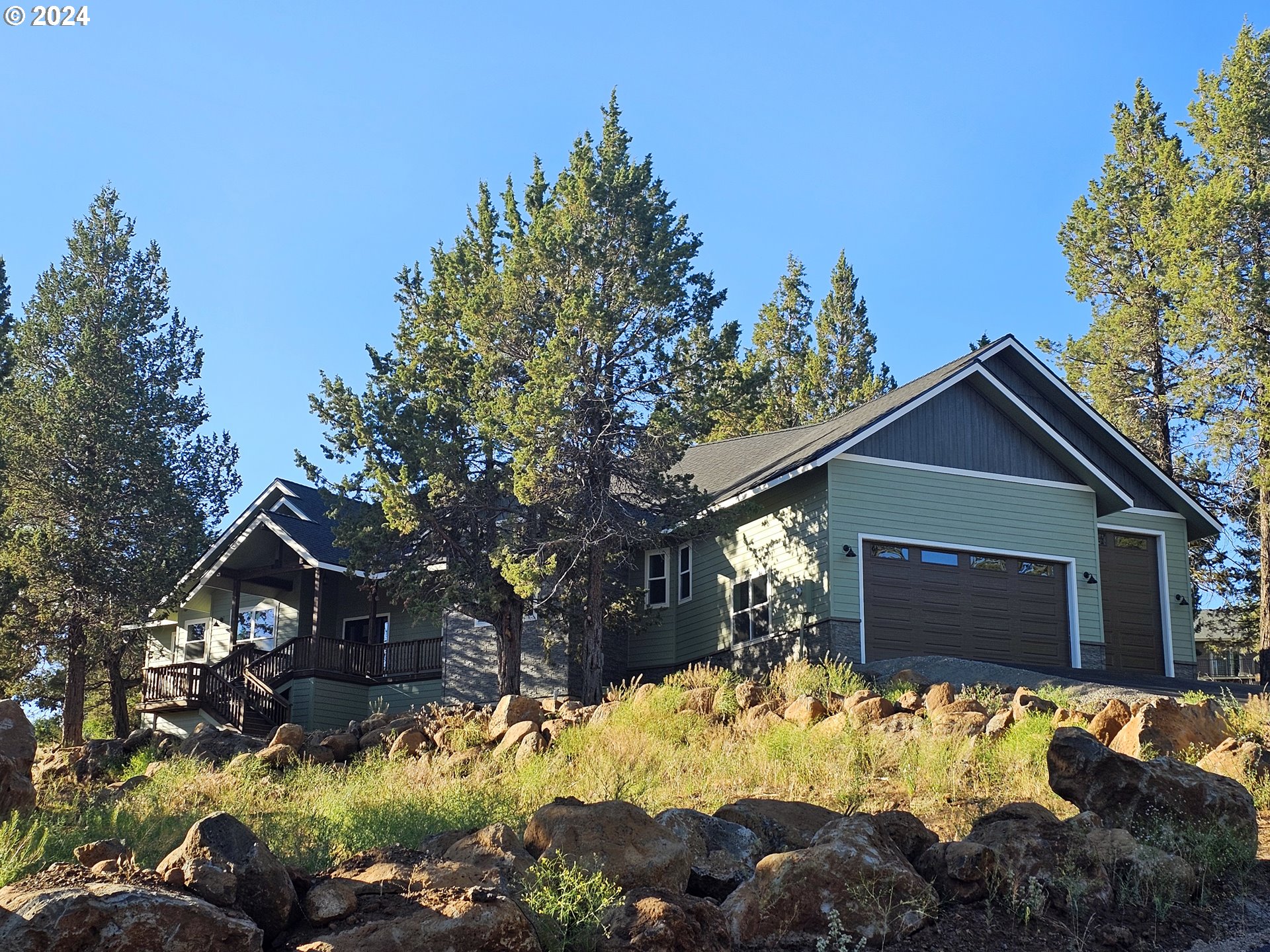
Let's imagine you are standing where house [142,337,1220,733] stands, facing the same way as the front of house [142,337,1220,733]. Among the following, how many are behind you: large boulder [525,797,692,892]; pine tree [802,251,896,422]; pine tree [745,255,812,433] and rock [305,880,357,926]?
2

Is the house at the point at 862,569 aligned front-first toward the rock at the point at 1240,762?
yes

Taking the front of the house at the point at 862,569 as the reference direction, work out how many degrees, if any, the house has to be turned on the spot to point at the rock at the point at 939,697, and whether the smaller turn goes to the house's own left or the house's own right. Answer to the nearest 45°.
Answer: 0° — it already faces it

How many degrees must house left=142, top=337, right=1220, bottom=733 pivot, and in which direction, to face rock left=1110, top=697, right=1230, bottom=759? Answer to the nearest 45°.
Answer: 0° — it already faces it

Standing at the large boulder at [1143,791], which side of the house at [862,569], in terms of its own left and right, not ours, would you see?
front

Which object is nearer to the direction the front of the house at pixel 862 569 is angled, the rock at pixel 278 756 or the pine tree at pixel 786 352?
the rock

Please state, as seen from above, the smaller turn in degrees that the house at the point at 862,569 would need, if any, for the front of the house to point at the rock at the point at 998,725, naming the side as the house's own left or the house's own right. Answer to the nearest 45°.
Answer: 0° — it already faces it

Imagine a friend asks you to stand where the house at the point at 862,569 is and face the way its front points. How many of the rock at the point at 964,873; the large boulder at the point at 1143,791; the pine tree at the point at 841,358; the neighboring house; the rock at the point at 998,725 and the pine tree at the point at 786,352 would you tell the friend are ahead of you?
3

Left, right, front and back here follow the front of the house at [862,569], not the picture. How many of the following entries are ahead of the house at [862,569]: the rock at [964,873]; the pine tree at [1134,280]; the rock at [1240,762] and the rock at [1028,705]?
3

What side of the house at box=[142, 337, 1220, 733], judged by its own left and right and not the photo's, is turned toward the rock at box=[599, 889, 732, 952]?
front

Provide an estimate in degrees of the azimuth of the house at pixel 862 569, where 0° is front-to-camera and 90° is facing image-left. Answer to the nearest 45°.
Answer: approximately 0°

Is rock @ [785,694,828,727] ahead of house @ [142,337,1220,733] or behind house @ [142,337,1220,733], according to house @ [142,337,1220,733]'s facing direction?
ahead

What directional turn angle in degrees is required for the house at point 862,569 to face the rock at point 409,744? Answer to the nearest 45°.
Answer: approximately 45° to its right

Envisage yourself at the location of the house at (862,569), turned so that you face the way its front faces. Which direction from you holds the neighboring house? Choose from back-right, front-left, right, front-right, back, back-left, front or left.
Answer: back-left

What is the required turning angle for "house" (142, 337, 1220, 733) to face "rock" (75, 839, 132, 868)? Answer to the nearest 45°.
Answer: approximately 45° to its right
